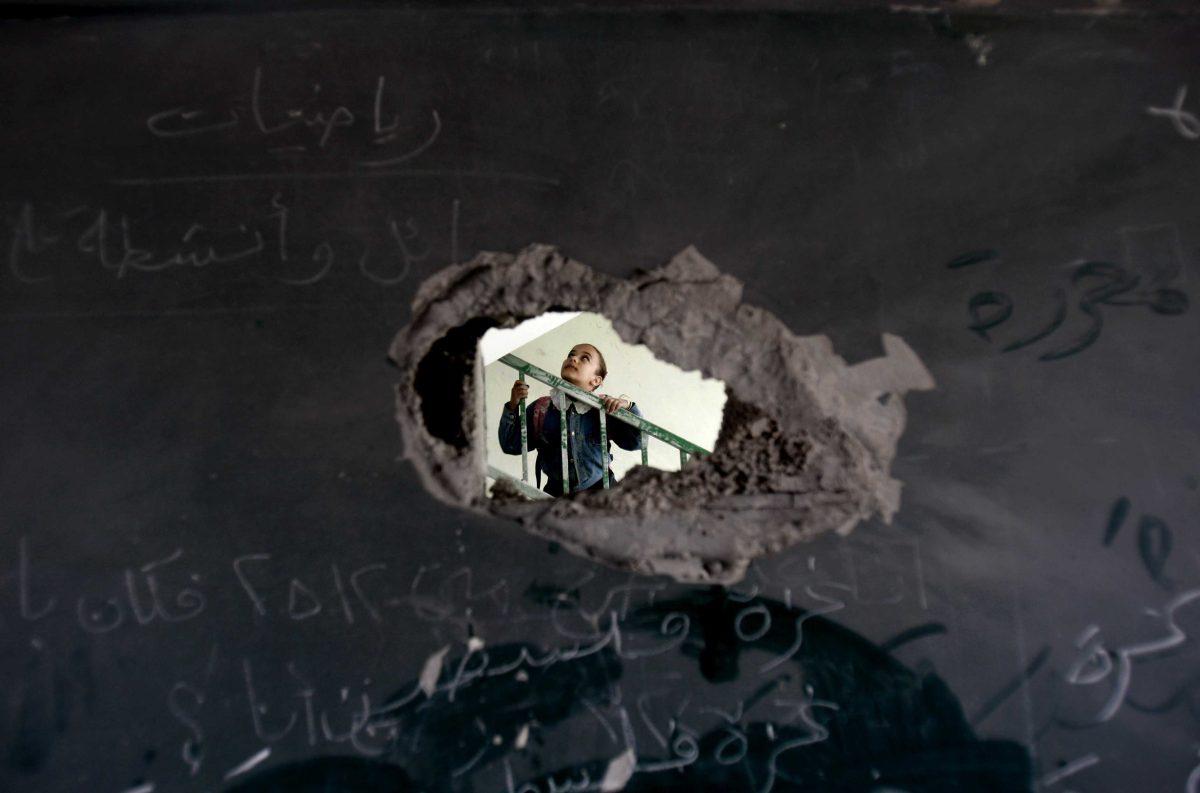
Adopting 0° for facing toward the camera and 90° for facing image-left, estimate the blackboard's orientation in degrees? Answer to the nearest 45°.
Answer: approximately 0°

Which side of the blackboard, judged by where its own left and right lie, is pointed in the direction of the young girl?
back
